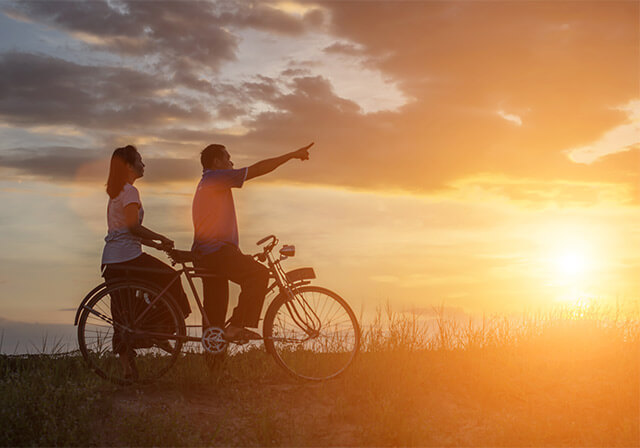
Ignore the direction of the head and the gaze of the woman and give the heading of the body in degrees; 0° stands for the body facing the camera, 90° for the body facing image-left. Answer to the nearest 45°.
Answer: approximately 270°

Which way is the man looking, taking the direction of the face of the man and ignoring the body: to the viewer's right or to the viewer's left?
to the viewer's right

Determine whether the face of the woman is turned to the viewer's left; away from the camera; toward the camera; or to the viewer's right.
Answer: to the viewer's right

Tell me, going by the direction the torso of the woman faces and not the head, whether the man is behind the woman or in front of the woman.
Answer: in front
